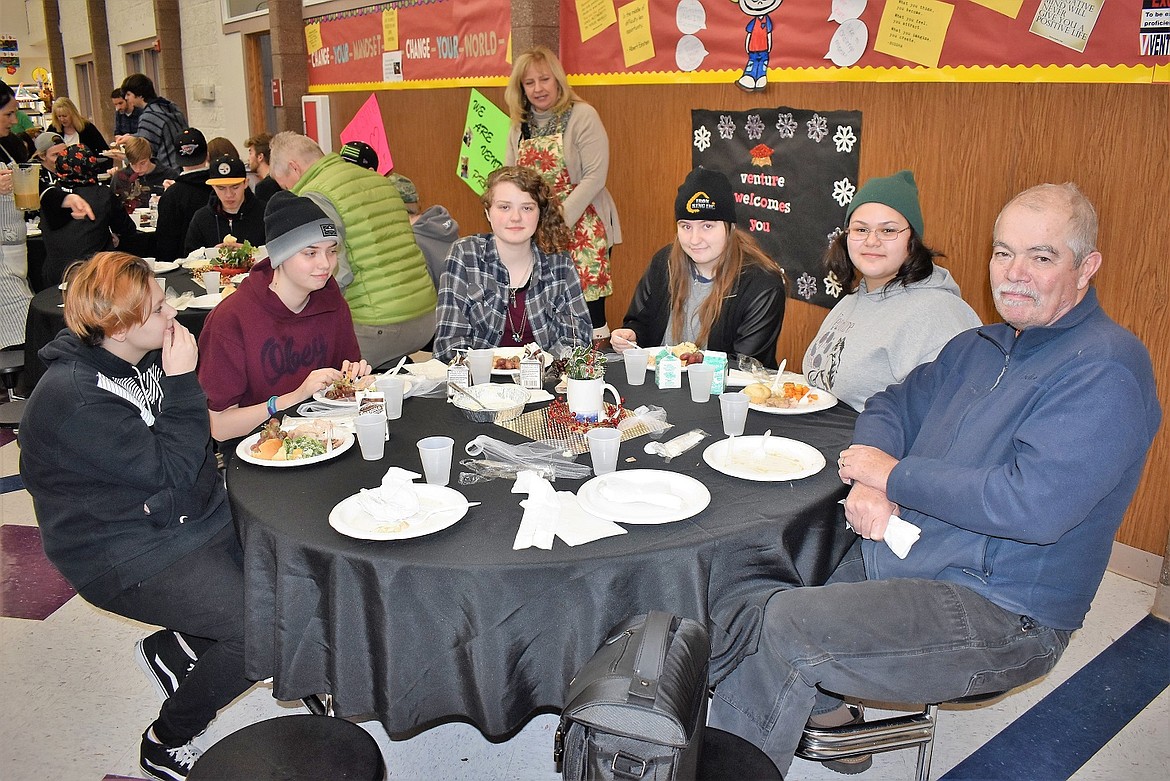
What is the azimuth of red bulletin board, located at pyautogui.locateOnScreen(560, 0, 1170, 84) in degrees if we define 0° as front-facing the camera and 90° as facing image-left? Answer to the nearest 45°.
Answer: approximately 45°

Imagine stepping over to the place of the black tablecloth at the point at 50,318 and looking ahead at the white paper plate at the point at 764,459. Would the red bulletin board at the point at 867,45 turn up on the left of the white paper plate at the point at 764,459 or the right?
left

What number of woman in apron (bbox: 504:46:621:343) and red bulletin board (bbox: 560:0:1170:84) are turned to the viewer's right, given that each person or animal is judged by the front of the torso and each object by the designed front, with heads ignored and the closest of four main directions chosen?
0

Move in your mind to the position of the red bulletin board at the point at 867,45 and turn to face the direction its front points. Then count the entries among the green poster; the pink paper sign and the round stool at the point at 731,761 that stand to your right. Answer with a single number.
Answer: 2

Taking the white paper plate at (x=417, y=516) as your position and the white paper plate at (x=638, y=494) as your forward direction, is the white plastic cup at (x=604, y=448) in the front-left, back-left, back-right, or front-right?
front-left

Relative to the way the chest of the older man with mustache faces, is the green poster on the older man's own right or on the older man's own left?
on the older man's own right

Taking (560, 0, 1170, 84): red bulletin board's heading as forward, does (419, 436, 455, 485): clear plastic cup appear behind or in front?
in front
